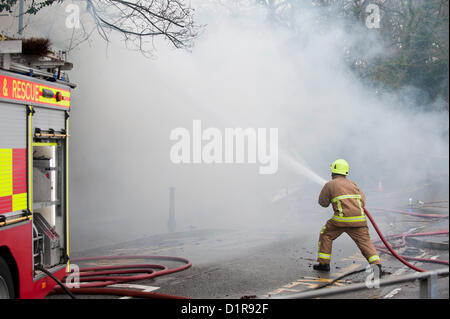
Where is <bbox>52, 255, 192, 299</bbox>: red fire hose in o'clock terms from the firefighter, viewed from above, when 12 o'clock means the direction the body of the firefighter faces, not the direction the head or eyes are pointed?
The red fire hose is roughly at 10 o'clock from the firefighter.

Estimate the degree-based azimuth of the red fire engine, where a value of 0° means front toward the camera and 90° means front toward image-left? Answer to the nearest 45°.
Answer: approximately 45°

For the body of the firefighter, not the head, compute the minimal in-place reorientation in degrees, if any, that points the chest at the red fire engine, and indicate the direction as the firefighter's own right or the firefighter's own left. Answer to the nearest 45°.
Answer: approximately 90° to the firefighter's own left

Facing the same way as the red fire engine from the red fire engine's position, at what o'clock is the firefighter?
The firefighter is roughly at 7 o'clock from the red fire engine.

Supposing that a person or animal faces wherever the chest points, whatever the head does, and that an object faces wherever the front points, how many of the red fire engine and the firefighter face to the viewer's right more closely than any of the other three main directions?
0

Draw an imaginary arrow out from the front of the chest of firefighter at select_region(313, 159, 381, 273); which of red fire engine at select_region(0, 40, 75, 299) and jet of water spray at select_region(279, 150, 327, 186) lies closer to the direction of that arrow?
the jet of water spray

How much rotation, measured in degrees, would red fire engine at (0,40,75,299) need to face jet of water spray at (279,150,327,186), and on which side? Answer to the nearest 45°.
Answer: approximately 180°

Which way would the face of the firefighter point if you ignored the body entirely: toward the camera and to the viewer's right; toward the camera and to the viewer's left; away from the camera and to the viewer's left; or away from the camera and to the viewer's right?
away from the camera and to the viewer's left

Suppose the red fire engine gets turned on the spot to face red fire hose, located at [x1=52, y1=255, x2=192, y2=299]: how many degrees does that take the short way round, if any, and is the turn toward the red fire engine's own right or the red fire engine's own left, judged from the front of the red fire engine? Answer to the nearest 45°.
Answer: approximately 180°

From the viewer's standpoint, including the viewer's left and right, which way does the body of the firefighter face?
facing away from the viewer and to the left of the viewer
